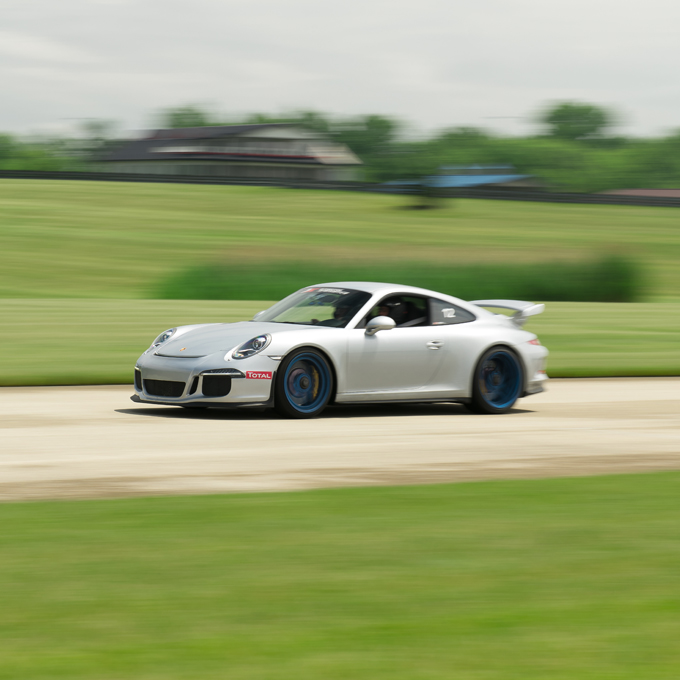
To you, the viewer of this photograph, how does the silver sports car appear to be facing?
facing the viewer and to the left of the viewer
